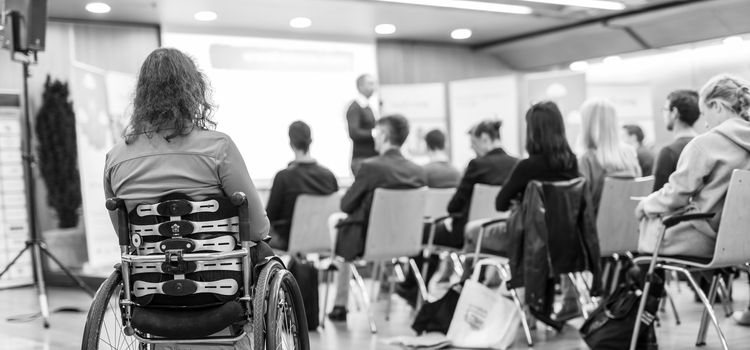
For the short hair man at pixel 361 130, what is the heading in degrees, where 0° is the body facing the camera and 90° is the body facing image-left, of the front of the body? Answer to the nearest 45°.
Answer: approximately 315°

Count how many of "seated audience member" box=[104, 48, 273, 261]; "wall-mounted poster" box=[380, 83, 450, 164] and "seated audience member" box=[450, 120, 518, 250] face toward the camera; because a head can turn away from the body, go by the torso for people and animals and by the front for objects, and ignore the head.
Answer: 1

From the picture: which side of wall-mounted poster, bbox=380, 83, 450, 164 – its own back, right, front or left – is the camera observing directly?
front

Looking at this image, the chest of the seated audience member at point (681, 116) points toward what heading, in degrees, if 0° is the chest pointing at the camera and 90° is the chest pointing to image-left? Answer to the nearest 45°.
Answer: approximately 135°

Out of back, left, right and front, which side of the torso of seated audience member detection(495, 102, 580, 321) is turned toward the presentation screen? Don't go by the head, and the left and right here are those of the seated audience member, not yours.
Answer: front

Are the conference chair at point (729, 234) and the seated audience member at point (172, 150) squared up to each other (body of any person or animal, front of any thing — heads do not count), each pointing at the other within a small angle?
no

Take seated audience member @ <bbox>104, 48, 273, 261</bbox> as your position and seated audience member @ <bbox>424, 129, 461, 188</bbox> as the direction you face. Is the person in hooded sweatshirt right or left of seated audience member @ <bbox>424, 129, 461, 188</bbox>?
right

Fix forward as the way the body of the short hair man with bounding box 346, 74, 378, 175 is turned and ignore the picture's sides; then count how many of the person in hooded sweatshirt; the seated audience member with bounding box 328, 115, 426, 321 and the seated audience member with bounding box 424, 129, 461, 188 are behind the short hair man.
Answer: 0

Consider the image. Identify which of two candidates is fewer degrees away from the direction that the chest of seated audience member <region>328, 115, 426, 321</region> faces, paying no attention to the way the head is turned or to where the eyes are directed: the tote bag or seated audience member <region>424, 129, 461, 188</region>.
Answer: the seated audience member

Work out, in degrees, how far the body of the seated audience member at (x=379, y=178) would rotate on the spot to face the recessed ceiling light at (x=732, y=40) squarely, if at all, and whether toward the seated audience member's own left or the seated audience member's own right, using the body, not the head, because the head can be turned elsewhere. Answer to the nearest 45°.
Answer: approximately 90° to the seated audience member's own right

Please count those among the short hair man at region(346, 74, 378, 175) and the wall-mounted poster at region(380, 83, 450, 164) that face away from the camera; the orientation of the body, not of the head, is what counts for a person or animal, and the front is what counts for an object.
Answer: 0

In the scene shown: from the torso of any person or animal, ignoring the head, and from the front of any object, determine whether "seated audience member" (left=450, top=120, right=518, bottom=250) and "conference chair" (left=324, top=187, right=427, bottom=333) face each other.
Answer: no

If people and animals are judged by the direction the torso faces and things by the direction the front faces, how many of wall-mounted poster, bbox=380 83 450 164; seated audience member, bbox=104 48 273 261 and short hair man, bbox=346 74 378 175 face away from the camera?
1

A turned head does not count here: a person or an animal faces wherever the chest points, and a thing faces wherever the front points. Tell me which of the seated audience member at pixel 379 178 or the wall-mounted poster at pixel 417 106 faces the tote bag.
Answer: the wall-mounted poster

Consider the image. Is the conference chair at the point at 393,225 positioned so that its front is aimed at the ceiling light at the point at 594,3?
no

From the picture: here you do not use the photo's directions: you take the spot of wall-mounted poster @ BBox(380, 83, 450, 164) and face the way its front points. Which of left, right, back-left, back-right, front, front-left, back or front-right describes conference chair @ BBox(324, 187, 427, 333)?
front

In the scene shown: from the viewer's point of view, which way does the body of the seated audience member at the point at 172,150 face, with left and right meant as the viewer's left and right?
facing away from the viewer

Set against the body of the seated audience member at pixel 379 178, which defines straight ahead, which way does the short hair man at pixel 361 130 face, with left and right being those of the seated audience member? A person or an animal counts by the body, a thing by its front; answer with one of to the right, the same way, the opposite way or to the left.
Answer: the opposite way

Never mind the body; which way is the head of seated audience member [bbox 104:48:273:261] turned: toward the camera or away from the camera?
away from the camera

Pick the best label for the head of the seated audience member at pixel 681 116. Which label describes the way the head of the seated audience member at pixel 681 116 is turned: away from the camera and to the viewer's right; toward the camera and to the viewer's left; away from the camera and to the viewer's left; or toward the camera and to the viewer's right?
away from the camera and to the viewer's left

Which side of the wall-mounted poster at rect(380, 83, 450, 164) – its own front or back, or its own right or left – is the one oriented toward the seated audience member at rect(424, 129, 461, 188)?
front
